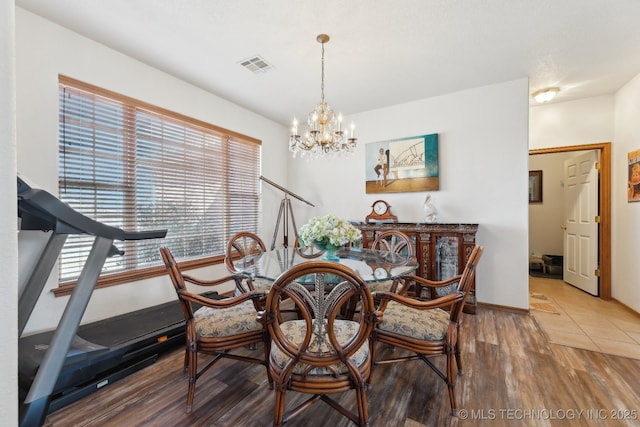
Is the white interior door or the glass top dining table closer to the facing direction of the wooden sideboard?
the glass top dining table

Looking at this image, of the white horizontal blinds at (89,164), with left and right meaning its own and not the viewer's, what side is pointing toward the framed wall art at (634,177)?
front

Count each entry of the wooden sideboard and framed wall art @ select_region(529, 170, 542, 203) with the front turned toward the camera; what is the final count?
2

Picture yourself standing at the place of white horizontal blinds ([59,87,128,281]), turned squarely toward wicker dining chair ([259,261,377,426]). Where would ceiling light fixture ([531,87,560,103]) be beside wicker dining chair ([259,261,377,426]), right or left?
left

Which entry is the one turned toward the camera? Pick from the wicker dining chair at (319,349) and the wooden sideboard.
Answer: the wooden sideboard

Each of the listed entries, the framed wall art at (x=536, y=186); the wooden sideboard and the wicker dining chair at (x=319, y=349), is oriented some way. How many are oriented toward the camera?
2

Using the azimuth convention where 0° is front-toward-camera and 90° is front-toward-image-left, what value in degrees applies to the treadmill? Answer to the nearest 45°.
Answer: approximately 45°

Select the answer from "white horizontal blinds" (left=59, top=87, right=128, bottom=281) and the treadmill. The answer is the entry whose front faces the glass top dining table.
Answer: the white horizontal blinds

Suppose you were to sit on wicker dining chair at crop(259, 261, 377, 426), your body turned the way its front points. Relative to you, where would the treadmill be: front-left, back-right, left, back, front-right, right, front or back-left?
left

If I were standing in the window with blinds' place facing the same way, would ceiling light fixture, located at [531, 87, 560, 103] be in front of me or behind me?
in front

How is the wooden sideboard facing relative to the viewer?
toward the camera

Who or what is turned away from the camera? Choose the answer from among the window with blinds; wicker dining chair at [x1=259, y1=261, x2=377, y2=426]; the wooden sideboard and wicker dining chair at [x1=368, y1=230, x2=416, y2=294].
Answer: wicker dining chair at [x1=259, y1=261, x2=377, y2=426]

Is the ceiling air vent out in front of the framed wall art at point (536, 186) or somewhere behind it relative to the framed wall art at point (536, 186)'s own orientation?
in front

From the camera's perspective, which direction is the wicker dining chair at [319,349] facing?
away from the camera

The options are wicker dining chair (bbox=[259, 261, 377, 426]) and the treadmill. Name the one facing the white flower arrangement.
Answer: the wicker dining chair

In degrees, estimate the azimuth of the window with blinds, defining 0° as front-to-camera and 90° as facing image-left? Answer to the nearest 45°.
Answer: approximately 315°
